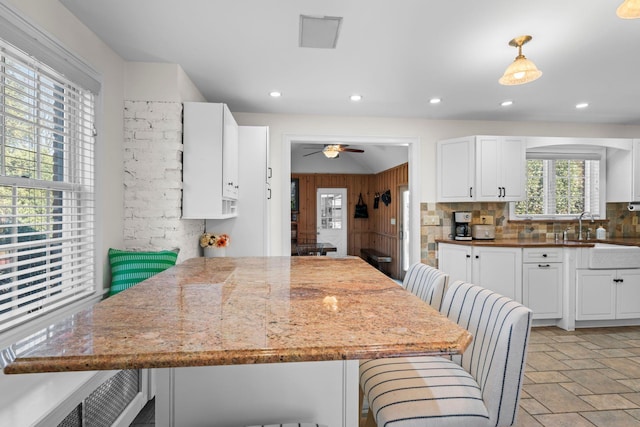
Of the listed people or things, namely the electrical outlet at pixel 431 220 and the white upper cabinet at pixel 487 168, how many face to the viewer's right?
0

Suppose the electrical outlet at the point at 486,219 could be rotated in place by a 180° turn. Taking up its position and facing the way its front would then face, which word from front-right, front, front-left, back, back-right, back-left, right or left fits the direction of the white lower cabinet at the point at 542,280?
back-right

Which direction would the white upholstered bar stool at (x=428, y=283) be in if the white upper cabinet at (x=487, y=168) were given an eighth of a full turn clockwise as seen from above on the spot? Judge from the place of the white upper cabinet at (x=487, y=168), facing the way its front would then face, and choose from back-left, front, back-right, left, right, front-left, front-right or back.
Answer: front-left

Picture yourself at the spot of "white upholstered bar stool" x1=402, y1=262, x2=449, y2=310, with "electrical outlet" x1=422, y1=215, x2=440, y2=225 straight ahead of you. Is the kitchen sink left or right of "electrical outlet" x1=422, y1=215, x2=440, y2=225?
right

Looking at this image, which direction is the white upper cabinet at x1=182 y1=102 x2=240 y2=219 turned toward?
to the viewer's right

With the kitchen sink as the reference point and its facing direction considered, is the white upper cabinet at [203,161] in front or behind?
in front

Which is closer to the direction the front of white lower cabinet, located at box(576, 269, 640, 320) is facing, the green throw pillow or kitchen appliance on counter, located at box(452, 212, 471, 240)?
the green throw pillow

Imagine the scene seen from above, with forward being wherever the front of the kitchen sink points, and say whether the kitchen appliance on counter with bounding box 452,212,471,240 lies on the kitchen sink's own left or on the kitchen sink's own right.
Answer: on the kitchen sink's own right

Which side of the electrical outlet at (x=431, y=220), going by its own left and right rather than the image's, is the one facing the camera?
front

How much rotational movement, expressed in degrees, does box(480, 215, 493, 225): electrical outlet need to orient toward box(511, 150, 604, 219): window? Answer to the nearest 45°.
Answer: approximately 135° to its left
